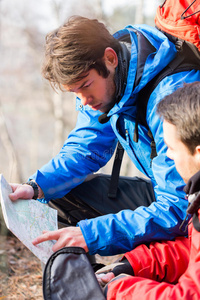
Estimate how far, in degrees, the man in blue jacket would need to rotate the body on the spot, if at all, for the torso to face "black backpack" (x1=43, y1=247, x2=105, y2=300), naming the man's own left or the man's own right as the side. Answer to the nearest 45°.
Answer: approximately 45° to the man's own left

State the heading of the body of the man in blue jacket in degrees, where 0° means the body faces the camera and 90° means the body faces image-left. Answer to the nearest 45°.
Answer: approximately 45°
